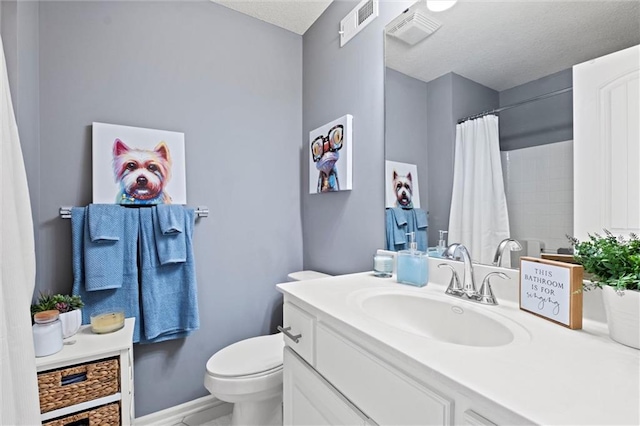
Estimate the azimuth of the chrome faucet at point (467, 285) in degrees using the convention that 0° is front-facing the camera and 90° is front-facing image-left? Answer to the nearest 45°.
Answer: approximately 45°

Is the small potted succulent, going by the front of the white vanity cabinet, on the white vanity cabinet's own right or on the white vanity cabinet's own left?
on the white vanity cabinet's own right

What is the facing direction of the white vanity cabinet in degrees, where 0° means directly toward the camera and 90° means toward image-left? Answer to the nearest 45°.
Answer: approximately 45°

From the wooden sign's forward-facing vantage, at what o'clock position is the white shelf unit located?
The white shelf unit is roughly at 1 o'clock from the wooden sign.

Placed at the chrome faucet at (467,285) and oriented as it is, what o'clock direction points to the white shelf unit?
The white shelf unit is roughly at 1 o'clock from the chrome faucet.

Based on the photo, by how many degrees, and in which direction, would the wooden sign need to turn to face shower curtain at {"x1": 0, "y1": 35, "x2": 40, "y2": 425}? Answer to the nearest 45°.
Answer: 0° — it already faces it

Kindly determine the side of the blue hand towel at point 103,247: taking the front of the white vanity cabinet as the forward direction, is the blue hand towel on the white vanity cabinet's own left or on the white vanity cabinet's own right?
on the white vanity cabinet's own right

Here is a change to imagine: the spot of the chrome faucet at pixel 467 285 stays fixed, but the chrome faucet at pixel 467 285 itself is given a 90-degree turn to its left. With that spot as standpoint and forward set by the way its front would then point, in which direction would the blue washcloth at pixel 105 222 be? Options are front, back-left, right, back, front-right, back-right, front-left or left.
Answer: back-right
